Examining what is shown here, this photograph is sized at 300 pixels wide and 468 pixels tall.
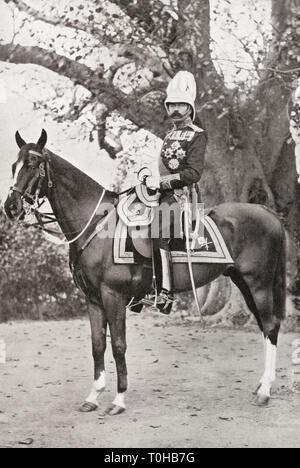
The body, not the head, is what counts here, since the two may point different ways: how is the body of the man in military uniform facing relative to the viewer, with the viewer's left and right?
facing the viewer and to the left of the viewer

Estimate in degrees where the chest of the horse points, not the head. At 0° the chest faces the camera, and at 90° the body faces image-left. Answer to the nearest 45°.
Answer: approximately 90°
